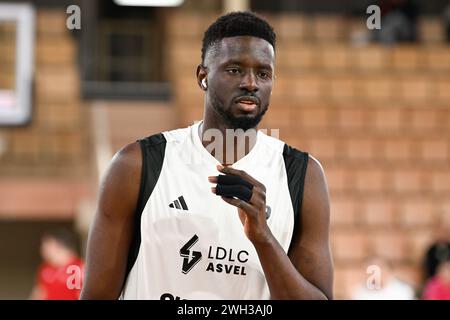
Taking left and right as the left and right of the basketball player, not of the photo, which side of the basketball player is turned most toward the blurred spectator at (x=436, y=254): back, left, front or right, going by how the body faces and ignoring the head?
back

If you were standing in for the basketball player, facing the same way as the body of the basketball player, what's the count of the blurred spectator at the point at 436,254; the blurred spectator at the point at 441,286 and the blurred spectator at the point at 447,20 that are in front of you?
0

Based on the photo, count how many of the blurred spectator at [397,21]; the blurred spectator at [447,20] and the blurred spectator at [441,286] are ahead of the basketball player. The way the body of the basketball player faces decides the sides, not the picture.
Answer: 0

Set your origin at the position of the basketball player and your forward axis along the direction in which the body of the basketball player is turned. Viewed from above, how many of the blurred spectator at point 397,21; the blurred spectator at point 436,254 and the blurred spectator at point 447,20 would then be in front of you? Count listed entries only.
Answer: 0

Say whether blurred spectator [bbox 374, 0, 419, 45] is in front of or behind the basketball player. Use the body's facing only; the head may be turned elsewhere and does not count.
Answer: behind

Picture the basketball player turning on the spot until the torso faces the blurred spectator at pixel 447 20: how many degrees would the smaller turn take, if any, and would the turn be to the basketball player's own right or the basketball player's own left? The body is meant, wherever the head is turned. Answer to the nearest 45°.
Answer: approximately 180°

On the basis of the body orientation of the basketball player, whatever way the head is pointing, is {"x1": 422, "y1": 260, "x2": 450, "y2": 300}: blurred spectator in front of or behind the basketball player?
behind

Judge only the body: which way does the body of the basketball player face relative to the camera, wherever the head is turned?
toward the camera
